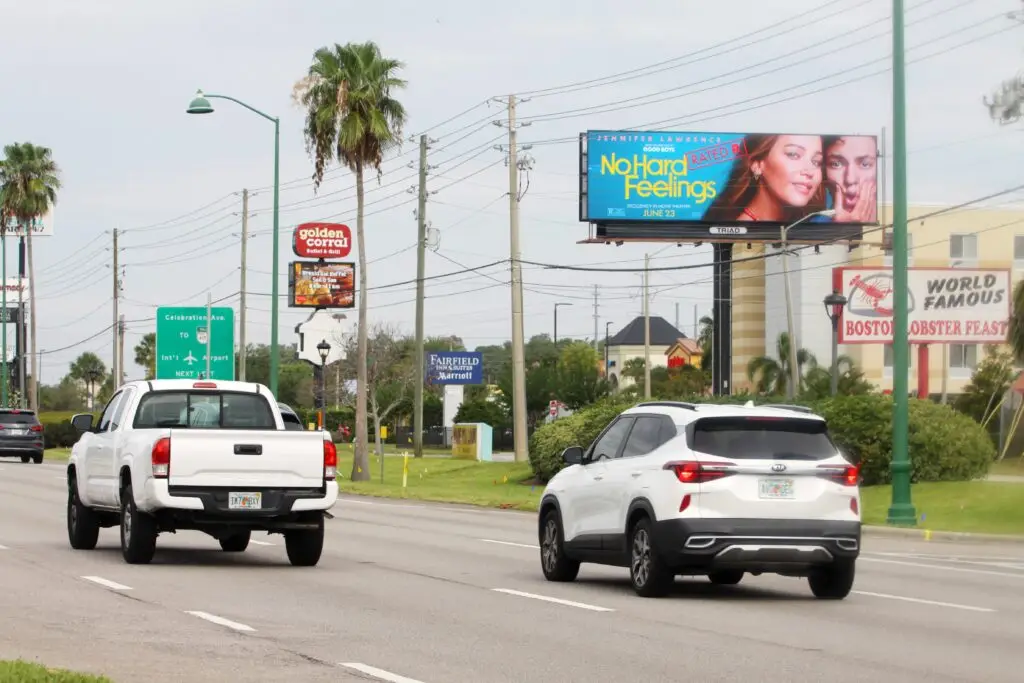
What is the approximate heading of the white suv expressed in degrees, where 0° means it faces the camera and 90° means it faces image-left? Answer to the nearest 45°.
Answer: approximately 135°

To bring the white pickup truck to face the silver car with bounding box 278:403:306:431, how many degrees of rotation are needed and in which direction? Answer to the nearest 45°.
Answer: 0° — it already faces it

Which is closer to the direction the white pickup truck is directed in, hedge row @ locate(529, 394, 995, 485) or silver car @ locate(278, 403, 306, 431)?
the silver car

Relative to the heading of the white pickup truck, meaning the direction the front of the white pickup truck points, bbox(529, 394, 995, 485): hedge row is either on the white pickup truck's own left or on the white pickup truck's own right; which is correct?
on the white pickup truck's own right

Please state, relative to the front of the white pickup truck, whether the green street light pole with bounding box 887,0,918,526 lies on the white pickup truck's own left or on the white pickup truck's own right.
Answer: on the white pickup truck's own right

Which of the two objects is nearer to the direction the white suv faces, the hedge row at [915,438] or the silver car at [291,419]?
the silver car

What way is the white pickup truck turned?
away from the camera

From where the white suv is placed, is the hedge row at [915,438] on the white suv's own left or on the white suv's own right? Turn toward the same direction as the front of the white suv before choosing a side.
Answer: on the white suv's own right

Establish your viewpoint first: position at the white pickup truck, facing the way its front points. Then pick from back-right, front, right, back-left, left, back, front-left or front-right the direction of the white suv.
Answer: back-right

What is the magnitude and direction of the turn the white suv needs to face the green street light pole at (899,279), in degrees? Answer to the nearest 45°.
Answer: approximately 45° to its right
